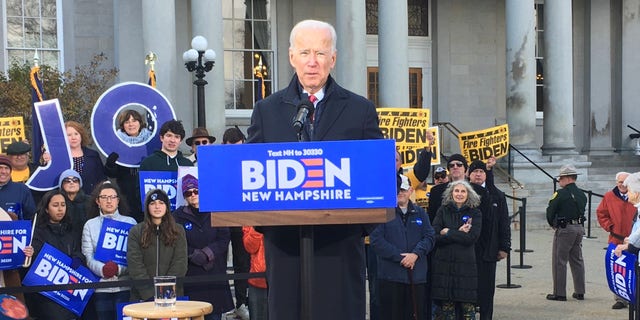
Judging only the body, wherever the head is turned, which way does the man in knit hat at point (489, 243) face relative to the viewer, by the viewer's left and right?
facing the viewer and to the left of the viewer

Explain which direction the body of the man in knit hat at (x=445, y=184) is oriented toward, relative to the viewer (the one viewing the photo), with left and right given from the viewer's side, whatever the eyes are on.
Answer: facing the viewer

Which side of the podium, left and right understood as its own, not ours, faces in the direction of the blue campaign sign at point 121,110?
back

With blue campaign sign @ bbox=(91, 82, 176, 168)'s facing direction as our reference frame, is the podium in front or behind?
in front

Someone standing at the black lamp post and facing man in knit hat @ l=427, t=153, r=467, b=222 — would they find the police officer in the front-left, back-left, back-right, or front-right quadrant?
front-left

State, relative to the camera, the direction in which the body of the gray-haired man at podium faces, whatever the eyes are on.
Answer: toward the camera

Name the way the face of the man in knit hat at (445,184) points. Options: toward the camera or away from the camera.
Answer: toward the camera

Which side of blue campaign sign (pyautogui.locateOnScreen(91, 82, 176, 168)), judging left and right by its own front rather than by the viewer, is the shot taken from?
front

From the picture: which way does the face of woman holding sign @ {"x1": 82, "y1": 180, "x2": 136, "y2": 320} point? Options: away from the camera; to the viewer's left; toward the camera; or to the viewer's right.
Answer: toward the camera

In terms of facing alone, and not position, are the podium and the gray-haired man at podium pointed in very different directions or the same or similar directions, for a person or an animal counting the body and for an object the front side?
same or similar directions

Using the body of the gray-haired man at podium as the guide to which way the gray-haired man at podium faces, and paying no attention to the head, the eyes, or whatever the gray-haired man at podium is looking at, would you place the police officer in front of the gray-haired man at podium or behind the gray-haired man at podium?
behind

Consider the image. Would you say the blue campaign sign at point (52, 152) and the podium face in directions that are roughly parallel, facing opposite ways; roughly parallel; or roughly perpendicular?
roughly parallel

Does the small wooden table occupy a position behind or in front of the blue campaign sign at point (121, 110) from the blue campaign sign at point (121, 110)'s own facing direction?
in front

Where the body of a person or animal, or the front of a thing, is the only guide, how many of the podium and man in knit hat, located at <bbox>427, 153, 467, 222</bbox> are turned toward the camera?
2

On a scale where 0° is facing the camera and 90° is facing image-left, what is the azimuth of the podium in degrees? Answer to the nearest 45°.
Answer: approximately 0°
